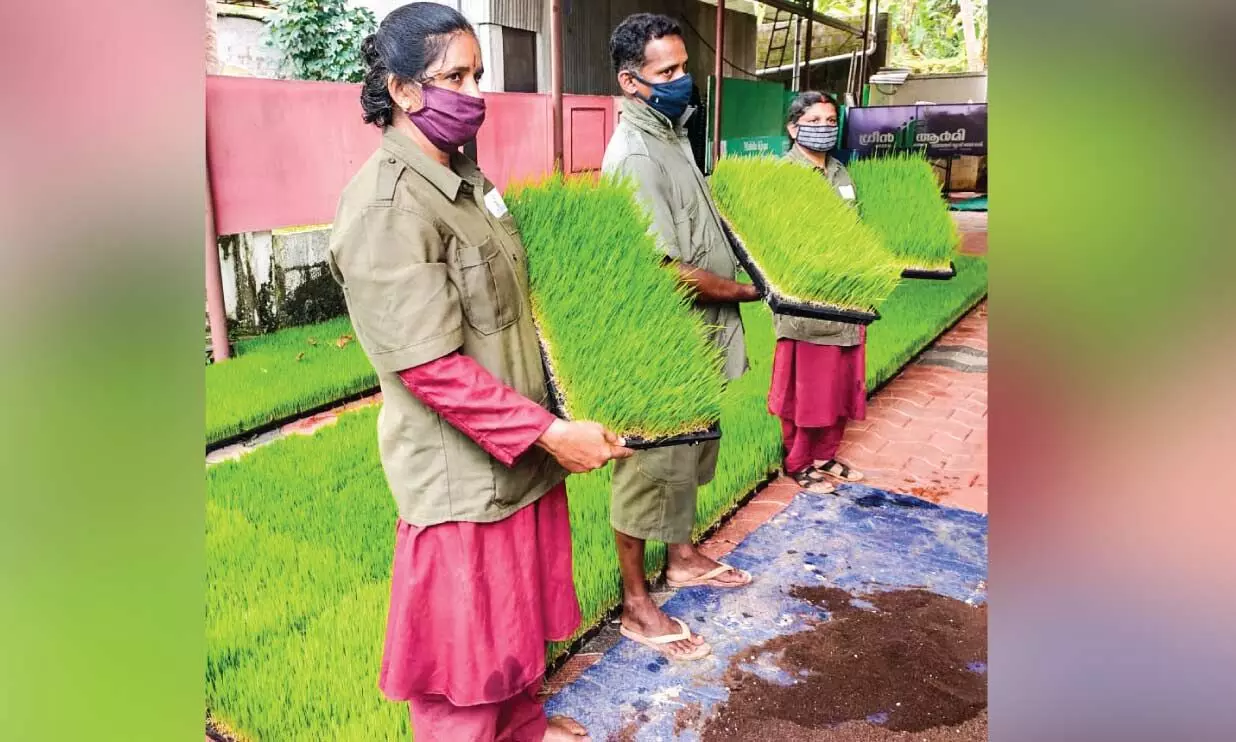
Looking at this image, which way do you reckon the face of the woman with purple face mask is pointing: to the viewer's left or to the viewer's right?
to the viewer's right

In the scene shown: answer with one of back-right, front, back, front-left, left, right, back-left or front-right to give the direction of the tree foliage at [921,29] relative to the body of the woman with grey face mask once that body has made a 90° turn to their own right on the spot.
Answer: back-right

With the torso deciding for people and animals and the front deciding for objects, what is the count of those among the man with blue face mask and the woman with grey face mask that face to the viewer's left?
0

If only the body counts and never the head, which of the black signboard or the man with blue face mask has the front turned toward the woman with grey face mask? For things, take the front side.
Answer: the black signboard

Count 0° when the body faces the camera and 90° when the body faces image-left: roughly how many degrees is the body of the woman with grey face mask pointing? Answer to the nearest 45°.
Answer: approximately 315°

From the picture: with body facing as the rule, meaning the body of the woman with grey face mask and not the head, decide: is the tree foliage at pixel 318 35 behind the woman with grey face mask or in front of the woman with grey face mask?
behind

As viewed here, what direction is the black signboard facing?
toward the camera

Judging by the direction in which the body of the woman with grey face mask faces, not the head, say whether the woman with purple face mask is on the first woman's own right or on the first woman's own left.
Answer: on the first woman's own right

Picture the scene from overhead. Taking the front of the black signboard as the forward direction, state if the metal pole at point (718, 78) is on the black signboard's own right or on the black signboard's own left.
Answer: on the black signboard's own right
